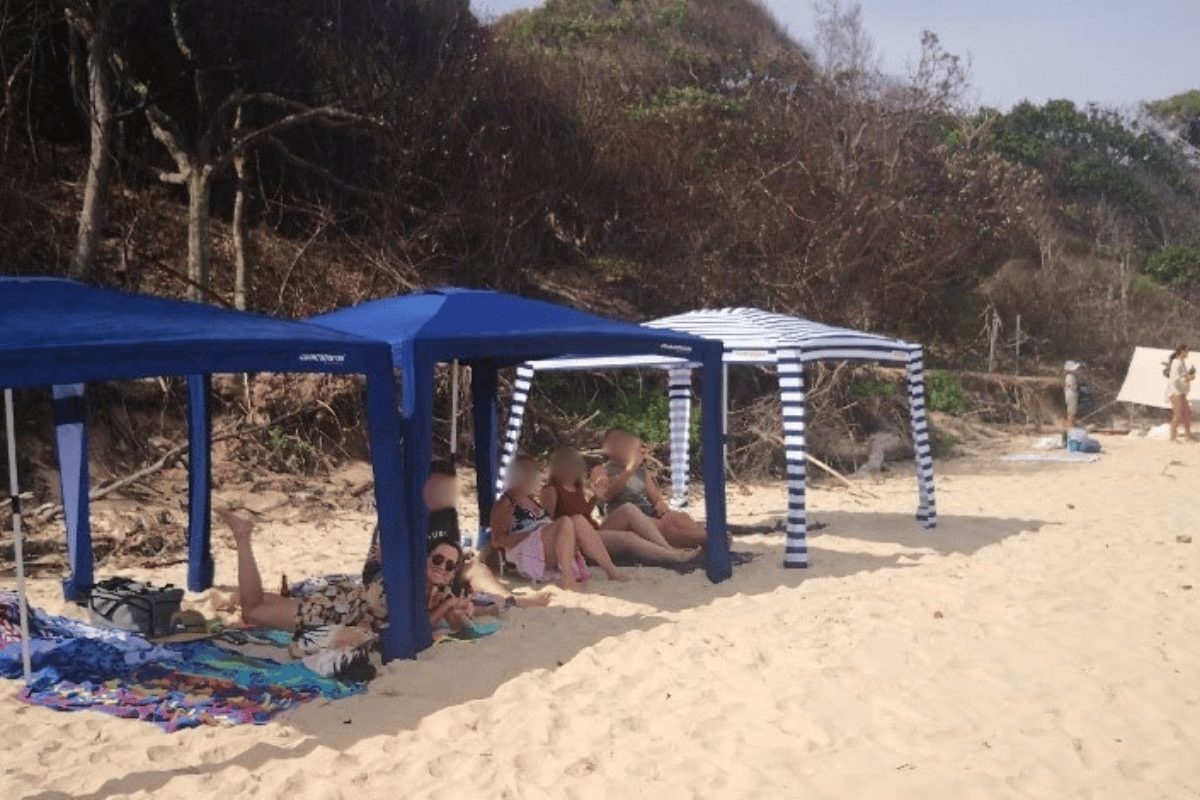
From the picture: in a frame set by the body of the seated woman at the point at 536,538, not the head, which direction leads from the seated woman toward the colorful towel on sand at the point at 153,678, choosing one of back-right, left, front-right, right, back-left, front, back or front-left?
right

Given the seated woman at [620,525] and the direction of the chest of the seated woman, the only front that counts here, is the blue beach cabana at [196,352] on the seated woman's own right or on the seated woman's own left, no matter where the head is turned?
on the seated woman's own right

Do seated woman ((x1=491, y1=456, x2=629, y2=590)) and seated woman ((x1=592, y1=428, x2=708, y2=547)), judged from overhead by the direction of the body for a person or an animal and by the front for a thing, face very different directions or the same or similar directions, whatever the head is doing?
same or similar directions

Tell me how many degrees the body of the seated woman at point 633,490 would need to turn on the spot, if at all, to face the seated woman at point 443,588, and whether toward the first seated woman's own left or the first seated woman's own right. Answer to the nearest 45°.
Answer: approximately 90° to the first seated woman's own right

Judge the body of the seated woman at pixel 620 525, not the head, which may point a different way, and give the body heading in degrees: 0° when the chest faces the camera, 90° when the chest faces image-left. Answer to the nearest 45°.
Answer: approximately 315°

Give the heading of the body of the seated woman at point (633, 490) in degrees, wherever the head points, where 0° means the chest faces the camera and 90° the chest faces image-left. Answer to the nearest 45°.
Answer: approximately 315°

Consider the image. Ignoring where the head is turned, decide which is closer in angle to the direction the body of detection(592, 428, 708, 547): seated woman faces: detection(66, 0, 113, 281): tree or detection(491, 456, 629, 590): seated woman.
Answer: the seated woman

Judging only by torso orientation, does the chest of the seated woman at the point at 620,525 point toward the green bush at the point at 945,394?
no

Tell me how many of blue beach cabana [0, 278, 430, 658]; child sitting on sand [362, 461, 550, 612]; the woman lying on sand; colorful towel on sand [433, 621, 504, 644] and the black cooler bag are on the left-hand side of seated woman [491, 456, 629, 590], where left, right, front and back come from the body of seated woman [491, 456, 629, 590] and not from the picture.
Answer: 0

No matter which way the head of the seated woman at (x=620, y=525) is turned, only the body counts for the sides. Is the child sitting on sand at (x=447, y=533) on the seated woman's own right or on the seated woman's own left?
on the seated woman's own right

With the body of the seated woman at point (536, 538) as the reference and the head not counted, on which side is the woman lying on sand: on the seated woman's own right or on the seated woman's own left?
on the seated woman's own right

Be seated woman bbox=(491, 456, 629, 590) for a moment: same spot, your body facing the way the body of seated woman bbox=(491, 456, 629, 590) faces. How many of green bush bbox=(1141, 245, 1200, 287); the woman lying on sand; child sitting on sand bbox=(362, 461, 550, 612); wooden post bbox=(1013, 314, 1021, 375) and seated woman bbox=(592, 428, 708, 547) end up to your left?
3

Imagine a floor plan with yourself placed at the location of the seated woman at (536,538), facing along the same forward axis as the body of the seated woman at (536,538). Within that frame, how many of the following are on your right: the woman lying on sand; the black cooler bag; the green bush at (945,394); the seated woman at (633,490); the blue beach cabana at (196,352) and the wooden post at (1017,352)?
3

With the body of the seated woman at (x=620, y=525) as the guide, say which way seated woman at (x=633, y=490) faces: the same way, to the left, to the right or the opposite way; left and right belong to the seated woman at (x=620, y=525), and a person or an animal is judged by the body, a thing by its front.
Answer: the same way
